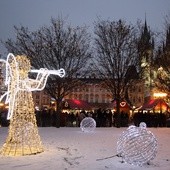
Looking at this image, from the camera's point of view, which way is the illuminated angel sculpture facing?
to the viewer's right

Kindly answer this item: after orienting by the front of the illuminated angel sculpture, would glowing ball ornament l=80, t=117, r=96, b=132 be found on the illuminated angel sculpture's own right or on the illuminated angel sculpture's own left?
on the illuminated angel sculpture's own left

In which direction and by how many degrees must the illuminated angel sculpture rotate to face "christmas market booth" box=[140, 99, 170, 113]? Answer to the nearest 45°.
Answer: approximately 45° to its left

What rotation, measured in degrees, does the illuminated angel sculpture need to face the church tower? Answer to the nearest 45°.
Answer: approximately 45° to its left

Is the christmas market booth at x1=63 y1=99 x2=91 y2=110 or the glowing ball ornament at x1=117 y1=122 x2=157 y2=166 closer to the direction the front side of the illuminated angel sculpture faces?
the glowing ball ornament

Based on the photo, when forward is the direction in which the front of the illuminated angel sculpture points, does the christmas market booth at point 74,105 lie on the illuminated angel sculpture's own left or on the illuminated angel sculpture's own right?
on the illuminated angel sculpture's own left
